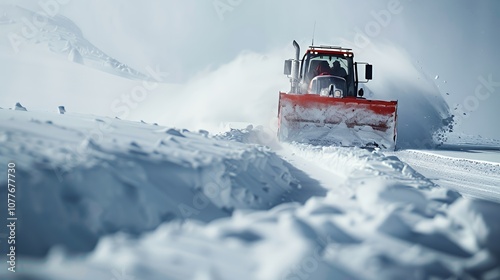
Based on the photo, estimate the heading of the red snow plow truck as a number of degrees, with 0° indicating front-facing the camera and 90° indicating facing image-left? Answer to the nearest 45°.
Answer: approximately 0°
